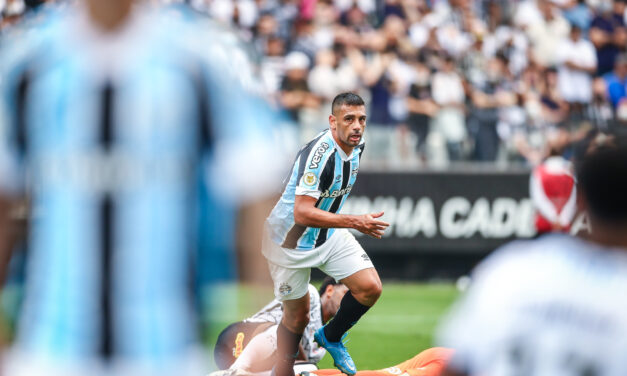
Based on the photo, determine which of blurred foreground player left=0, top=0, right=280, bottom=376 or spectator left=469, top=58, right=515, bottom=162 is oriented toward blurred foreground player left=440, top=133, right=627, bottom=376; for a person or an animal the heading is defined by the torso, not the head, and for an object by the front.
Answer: the spectator

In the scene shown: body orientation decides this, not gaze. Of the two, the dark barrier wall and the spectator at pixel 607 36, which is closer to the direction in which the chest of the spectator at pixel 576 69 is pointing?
the dark barrier wall

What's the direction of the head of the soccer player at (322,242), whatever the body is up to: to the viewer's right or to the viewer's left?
to the viewer's right

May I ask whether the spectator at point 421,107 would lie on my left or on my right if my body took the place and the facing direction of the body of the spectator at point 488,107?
on my right

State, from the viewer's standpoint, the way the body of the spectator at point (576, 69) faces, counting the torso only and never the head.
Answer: toward the camera

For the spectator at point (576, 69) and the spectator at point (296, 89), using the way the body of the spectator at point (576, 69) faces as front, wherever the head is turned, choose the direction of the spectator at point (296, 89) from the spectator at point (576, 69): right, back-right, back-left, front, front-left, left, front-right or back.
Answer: front-right

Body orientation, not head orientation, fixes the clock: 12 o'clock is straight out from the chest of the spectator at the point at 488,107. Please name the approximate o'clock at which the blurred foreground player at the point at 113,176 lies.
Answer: The blurred foreground player is roughly at 12 o'clock from the spectator.

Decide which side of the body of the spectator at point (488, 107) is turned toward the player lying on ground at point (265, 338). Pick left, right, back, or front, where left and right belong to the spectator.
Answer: front

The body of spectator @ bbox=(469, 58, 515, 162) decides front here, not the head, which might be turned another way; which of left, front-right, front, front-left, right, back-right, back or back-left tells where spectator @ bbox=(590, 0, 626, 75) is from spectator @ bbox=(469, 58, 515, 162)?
back-left

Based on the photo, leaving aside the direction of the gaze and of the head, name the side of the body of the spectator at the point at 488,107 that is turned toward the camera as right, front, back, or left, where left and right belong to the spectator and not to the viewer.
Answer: front

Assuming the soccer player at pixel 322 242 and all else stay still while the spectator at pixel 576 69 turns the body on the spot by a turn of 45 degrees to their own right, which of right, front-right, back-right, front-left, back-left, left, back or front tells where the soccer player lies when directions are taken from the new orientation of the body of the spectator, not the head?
front-left

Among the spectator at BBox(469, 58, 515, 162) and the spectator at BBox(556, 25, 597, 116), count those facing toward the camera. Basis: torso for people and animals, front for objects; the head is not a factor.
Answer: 2
